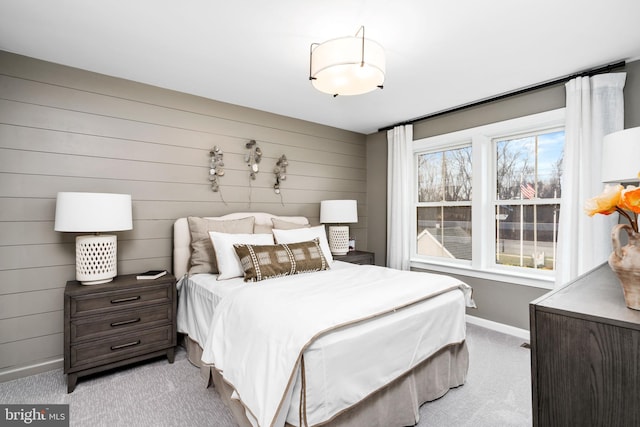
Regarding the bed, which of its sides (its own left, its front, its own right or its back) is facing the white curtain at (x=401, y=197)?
left

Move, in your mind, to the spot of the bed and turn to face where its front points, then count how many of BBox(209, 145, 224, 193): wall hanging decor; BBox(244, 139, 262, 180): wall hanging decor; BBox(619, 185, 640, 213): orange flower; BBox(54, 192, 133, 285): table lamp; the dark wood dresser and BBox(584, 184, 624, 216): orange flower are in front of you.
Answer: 3

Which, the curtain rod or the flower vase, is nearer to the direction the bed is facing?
the flower vase

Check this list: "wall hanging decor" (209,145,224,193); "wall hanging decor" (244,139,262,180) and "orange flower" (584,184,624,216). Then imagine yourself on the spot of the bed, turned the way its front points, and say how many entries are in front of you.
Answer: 1

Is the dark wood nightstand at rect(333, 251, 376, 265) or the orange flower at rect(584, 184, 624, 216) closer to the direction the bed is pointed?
the orange flower

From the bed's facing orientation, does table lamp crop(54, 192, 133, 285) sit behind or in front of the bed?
behind

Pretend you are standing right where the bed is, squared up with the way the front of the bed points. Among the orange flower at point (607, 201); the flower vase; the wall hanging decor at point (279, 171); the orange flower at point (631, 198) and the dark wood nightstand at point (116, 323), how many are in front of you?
3

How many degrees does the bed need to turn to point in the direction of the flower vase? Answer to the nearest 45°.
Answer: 0° — it already faces it

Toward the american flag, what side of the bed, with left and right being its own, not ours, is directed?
left

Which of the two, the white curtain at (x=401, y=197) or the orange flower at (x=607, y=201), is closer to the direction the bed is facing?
the orange flower

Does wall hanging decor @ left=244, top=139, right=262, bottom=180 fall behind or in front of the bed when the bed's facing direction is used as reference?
behind

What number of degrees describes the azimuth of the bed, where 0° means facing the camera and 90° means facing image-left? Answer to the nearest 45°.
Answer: approximately 315°

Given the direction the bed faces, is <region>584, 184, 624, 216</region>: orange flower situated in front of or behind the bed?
in front

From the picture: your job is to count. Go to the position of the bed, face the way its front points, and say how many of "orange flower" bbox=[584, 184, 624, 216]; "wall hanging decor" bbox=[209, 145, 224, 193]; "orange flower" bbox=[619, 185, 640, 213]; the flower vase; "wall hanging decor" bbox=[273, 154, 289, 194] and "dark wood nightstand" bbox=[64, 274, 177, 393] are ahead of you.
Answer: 3
